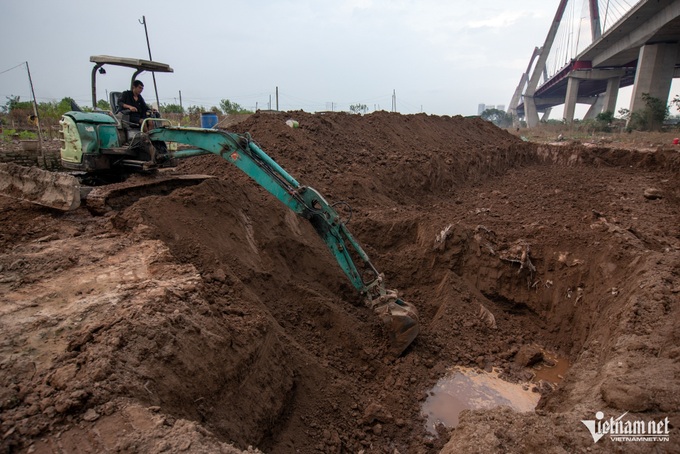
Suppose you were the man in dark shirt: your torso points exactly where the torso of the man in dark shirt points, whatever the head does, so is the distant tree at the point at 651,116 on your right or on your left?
on your left

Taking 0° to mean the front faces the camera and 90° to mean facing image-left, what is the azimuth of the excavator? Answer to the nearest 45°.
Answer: approximately 270°

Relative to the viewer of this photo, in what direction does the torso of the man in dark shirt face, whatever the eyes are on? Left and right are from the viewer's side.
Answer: facing the viewer and to the right of the viewer
